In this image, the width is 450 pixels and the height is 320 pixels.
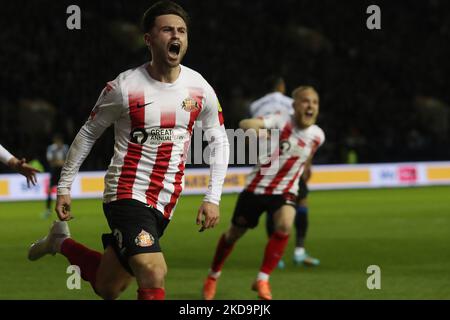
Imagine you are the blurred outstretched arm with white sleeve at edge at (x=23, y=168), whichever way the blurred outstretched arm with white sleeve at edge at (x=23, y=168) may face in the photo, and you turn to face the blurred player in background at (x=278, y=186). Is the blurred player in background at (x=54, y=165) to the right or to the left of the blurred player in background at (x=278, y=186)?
left

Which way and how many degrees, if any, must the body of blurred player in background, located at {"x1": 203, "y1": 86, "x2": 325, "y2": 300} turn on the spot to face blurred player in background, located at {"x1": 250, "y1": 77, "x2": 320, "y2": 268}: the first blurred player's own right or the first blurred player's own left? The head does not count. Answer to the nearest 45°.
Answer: approximately 180°

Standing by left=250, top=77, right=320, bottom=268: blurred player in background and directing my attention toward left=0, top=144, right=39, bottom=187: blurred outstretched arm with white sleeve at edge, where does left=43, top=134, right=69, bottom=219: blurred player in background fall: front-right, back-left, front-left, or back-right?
back-right

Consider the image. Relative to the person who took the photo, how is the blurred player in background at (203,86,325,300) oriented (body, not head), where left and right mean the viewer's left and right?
facing the viewer

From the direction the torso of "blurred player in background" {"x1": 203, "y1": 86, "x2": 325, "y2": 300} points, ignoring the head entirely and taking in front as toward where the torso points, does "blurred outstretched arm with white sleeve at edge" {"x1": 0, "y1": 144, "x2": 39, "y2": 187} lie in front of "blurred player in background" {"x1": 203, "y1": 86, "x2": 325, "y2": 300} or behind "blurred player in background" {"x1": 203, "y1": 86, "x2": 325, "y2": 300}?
in front

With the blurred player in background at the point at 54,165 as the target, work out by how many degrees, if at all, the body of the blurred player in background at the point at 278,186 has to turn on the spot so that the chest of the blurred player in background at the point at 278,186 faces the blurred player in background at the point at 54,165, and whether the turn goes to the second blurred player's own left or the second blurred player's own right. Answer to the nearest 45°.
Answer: approximately 135° to the second blurred player's own right
